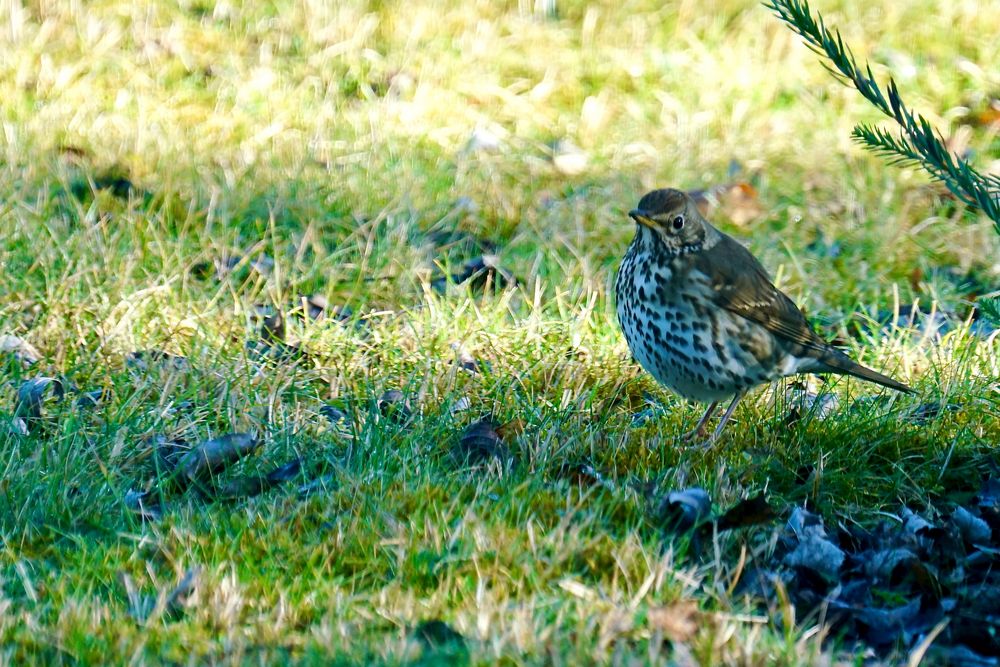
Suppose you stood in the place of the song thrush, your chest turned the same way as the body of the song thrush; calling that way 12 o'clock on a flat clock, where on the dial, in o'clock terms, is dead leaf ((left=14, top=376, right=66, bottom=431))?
The dead leaf is roughly at 1 o'clock from the song thrush.

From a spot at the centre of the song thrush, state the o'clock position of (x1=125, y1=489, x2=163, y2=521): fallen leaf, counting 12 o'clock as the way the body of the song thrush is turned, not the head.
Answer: The fallen leaf is roughly at 12 o'clock from the song thrush.

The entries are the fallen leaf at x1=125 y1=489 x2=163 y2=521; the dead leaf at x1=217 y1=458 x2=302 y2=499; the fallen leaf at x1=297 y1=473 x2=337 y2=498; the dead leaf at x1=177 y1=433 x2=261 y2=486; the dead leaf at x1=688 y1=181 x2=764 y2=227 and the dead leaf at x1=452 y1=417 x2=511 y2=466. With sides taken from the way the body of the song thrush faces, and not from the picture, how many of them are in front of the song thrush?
5

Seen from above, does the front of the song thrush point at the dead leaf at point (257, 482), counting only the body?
yes

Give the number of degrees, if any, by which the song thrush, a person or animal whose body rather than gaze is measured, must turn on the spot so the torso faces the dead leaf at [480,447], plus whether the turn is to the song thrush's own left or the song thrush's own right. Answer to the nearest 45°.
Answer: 0° — it already faces it

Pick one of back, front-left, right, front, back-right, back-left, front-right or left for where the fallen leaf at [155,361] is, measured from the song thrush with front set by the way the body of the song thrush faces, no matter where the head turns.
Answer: front-right

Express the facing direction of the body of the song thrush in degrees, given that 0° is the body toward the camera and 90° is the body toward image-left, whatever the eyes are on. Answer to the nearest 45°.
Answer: approximately 45°

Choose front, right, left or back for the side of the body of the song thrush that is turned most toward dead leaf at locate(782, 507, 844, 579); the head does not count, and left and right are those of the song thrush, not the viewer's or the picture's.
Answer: left

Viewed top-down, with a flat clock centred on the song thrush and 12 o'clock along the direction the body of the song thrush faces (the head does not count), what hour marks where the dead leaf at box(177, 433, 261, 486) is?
The dead leaf is roughly at 12 o'clock from the song thrush.

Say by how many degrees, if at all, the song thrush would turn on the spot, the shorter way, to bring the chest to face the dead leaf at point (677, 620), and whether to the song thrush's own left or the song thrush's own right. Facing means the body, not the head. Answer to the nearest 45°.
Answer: approximately 45° to the song thrush's own left

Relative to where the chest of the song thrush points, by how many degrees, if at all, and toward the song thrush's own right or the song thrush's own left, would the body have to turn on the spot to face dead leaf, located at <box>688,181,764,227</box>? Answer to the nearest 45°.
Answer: approximately 135° to the song thrush's own right
